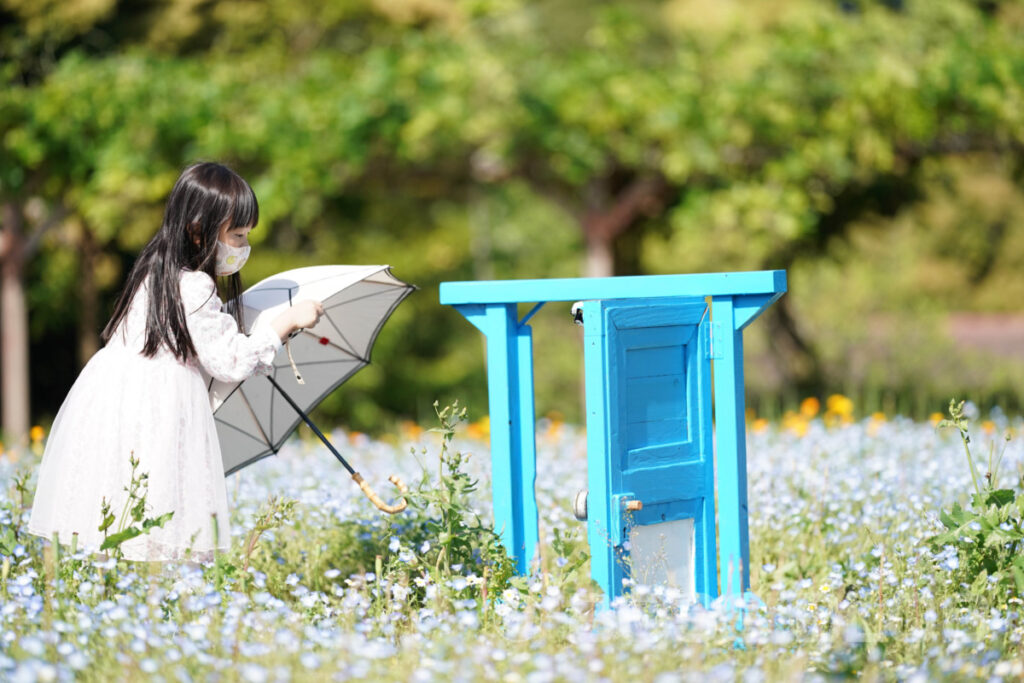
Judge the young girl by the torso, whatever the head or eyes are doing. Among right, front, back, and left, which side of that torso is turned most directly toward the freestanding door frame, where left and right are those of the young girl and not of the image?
front

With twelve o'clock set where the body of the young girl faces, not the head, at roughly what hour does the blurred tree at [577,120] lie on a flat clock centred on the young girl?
The blurred tree is roughly at 10 o'clock from the young girl.

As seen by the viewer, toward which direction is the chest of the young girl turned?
to the viewer's right

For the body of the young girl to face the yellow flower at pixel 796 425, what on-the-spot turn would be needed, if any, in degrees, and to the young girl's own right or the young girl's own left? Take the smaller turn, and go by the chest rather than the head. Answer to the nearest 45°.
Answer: approximately 45° to the young girl's own left
